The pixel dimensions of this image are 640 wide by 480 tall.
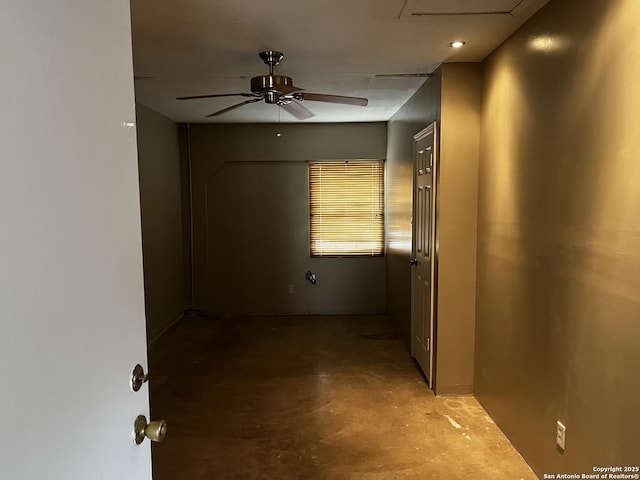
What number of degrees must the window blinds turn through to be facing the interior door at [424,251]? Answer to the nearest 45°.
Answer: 0° — it already faces it

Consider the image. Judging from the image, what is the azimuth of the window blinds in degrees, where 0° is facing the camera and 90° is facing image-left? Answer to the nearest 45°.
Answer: approximately 0°

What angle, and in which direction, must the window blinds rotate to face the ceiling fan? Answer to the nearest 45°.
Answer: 0° — it already faces it

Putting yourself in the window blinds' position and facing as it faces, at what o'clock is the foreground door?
The foreground door is roughly at 12 o'clock from the window blinds.
